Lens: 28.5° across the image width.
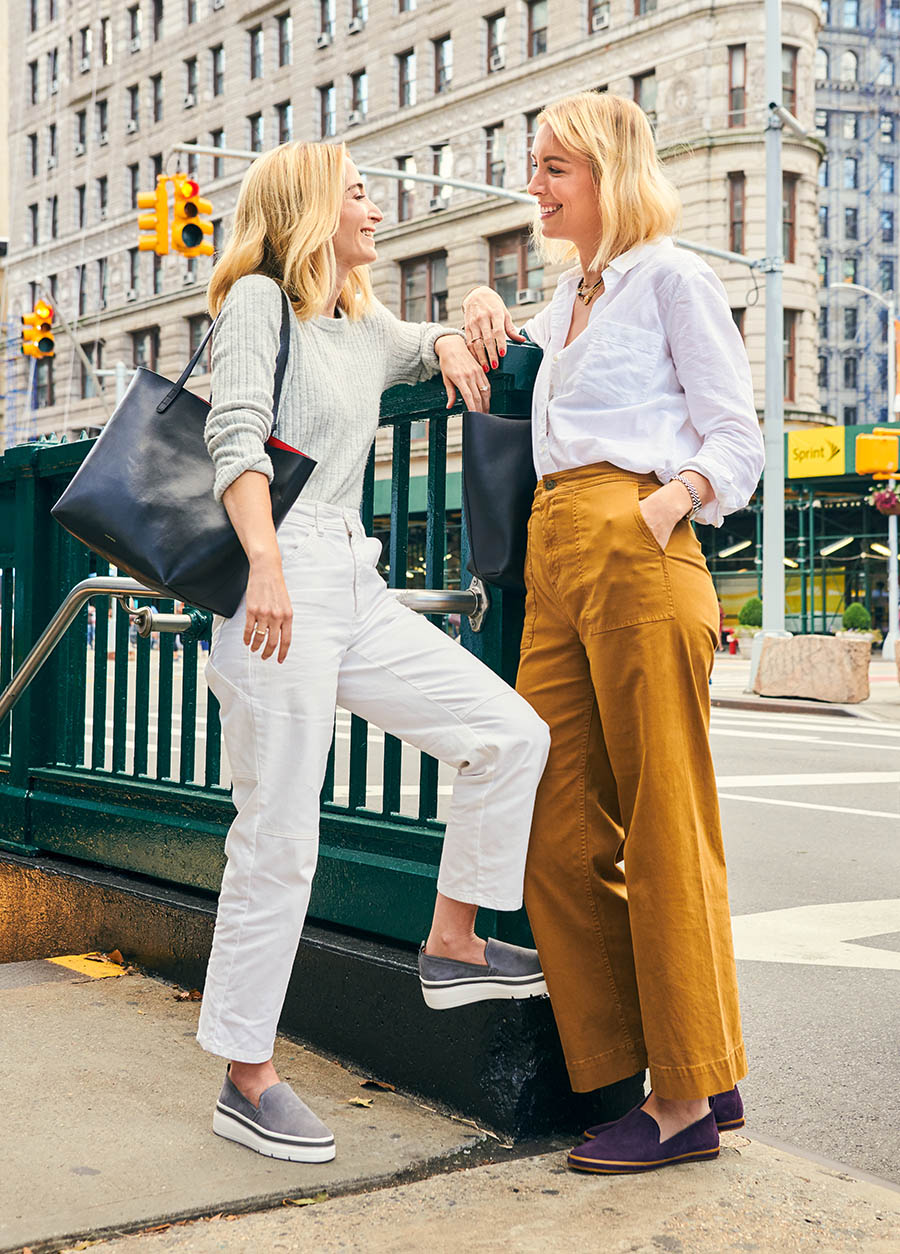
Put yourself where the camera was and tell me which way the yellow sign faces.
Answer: facing the viewer

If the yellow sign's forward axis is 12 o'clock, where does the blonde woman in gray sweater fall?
The blonde woman in gray sweater is roughly at 12 o'clock from the yellow sign.

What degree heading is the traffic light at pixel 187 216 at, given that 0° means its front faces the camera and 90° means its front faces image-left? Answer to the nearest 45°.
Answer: approximately 315°

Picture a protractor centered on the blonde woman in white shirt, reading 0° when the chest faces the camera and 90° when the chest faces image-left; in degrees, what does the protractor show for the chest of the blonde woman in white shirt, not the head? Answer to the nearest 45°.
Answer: approximately 45°

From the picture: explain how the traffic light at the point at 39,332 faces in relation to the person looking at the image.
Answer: facing the viewer and to the right of the viewer

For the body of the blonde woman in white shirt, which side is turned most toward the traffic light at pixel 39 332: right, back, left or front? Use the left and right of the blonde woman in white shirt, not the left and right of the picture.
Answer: right

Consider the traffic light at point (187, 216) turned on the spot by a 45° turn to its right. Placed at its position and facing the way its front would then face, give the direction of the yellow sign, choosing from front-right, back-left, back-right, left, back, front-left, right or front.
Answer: back-left

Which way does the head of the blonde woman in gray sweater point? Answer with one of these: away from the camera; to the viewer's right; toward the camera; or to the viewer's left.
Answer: to the viewer's right

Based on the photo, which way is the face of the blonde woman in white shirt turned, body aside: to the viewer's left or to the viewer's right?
to the viewer's left

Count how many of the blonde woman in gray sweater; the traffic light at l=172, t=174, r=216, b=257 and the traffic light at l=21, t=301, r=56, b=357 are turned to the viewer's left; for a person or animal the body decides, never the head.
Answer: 0

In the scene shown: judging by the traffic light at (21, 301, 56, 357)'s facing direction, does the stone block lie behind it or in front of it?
in front

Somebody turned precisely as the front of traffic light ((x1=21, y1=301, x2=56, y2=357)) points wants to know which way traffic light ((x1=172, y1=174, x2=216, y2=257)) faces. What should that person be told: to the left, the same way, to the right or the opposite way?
the same way
